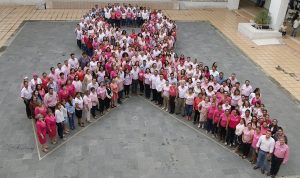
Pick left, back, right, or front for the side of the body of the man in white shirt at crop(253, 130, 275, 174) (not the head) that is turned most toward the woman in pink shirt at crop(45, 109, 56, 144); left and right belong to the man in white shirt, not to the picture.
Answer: right

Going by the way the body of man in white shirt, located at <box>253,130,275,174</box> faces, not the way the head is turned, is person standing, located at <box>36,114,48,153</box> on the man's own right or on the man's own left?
on the man's own right

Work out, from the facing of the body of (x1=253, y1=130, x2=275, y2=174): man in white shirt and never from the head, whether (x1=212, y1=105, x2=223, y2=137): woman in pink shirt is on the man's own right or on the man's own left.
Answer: on the man's own right

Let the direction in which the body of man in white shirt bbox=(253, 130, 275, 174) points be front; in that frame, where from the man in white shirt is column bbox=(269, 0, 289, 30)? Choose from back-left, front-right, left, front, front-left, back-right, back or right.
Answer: back

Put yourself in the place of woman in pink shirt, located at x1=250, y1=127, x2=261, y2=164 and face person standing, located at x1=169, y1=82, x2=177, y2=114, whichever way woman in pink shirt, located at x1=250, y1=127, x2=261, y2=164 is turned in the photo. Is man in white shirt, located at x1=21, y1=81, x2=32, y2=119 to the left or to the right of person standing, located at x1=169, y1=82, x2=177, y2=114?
left

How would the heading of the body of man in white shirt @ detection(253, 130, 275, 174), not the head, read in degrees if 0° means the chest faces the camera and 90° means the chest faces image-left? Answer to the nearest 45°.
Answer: approximately 0°

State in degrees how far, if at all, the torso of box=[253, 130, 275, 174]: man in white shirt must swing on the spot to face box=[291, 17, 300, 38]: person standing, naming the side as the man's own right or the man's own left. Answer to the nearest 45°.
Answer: approximately 180°

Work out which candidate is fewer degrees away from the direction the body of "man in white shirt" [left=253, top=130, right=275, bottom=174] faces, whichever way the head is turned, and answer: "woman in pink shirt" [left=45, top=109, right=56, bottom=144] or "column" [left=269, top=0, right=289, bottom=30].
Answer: the woman in pink shirt

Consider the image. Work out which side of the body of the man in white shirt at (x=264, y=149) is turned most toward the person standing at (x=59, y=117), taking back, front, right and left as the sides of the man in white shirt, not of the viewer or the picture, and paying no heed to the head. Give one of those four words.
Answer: right

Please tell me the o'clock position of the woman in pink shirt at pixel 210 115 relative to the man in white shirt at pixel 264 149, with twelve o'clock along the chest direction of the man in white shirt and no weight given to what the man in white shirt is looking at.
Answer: The woman in pink shirt is roughly at 4 o'clock from the man in white shirt.

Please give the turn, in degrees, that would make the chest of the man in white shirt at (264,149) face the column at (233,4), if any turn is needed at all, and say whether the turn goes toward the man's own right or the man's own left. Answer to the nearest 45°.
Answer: approximately 180°

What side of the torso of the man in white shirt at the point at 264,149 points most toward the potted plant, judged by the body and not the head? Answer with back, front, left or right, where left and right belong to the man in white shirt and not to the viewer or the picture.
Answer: back

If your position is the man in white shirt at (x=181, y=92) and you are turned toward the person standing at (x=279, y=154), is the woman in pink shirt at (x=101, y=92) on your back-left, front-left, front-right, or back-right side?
back-right

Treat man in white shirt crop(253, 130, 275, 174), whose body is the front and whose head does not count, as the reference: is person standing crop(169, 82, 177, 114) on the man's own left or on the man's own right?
on the man's own right

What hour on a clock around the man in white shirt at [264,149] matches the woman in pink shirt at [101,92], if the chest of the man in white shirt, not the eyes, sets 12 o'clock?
The woman in pink shirt is roughly at 3 o'clock from the man in white shirt.
